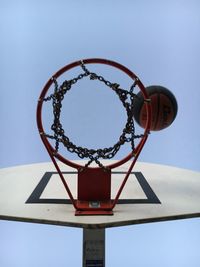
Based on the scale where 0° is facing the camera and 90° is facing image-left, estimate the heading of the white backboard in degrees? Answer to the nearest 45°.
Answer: approximately 0°

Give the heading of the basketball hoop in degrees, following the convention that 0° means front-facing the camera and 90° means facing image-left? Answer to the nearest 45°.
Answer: approximately 0°

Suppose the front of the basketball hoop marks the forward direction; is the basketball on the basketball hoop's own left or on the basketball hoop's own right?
on the basketball hoop's own left
